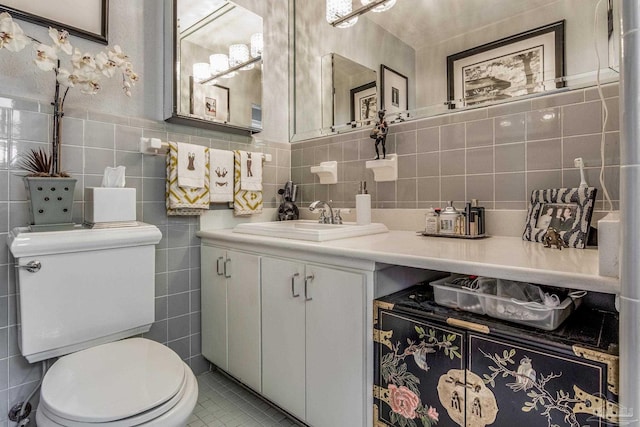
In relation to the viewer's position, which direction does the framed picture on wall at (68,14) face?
facing the viewer and to the right of the viewer

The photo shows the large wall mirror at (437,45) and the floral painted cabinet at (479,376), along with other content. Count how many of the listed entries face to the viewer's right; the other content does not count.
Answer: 0

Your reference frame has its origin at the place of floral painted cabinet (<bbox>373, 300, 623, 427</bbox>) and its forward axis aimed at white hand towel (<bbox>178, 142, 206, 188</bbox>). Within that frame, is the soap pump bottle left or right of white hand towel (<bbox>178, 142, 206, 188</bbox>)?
right

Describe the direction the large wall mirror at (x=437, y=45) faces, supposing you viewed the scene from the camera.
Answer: facing the viewer and to the left of the viewer

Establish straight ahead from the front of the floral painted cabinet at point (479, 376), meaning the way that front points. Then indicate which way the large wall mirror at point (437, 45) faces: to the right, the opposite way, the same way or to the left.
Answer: the same way

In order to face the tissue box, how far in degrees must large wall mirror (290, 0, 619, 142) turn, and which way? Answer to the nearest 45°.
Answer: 0° — it already faces it

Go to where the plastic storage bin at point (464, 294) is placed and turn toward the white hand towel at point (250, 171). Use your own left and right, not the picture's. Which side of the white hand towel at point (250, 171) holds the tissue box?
left

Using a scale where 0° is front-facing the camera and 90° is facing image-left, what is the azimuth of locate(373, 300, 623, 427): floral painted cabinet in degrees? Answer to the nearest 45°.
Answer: approximately 45°

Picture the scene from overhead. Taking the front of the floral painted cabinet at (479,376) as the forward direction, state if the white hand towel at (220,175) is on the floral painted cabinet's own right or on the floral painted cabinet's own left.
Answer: on the floral painted cabinet's own right
